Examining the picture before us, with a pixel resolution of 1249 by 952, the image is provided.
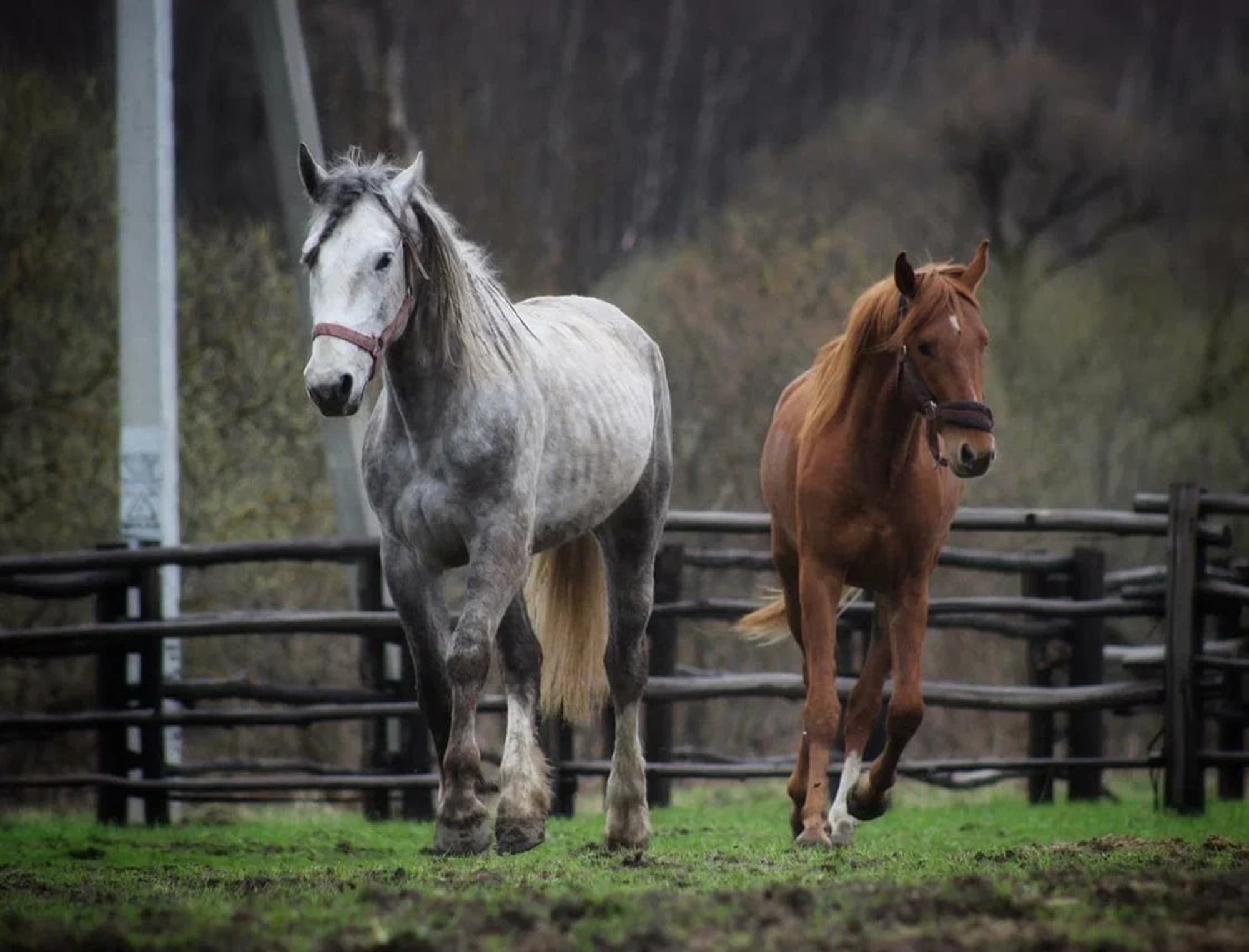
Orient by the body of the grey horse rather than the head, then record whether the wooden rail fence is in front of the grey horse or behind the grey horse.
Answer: behind

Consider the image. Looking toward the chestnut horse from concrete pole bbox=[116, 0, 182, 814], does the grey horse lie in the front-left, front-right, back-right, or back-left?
front-right

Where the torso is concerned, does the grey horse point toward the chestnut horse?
no

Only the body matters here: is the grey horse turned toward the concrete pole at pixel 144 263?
no

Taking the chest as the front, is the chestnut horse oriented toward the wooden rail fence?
no

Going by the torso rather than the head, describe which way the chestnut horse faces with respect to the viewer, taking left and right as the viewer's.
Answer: facing the viewer

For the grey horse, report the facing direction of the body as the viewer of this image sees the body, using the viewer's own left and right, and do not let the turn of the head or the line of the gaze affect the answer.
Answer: facing the viewer and to the left of the viewer

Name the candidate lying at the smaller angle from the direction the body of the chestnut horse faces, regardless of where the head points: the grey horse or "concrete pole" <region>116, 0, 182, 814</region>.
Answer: the grey horse

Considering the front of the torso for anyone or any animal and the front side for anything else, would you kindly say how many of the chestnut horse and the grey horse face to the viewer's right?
0
